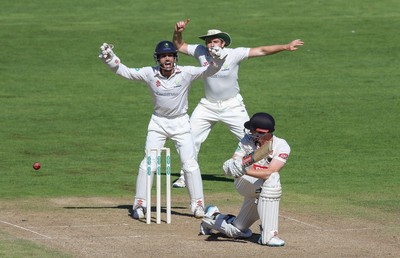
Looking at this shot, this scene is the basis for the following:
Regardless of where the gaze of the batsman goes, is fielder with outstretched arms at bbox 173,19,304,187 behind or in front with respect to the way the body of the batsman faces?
behind

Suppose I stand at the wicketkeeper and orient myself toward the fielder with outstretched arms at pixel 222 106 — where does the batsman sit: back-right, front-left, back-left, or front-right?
back-right

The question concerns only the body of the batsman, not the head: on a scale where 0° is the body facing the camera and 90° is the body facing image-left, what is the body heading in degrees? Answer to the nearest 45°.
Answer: approximately 0°

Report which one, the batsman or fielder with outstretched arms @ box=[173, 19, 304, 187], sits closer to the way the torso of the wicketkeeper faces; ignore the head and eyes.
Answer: the batsman

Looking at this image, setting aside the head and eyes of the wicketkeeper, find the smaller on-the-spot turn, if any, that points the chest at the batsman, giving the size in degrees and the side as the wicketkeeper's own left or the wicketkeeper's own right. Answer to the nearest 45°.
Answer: approximately 45° to the wicketkeeper's own left

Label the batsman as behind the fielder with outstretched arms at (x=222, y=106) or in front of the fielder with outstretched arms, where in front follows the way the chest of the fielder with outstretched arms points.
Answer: in front
